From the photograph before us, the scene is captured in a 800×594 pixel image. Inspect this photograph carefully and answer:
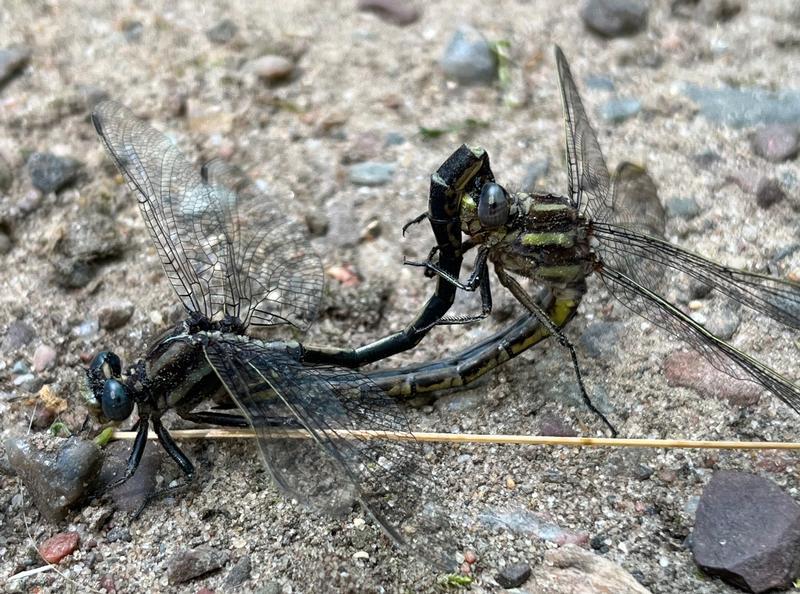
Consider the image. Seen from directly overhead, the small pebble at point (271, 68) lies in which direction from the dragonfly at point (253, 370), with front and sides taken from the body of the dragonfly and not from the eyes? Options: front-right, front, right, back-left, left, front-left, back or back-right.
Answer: back-right

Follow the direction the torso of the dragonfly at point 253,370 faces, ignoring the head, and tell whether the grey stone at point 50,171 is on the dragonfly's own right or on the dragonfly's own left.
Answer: on the dragonfly's own right

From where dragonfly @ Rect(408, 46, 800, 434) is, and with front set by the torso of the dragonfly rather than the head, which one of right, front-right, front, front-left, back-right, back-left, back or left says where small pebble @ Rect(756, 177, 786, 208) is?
back-right

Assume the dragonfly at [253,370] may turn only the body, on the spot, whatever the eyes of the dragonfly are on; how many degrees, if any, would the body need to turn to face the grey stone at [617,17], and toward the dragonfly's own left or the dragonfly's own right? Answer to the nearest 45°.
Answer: approximately 180°

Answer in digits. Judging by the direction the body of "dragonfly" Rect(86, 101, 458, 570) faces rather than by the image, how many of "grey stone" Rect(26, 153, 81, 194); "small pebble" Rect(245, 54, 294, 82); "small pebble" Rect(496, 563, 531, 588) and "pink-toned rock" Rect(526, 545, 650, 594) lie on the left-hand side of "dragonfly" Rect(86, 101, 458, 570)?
2

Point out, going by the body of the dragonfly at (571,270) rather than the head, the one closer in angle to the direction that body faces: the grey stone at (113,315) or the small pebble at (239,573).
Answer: the grey stone

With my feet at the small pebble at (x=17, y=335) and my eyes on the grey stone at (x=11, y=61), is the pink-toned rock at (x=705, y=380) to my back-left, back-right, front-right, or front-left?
back-right

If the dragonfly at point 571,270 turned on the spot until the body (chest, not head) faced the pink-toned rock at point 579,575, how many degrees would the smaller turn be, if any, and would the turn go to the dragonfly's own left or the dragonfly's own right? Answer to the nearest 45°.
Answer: approximately 90° to the dragonfly's own left

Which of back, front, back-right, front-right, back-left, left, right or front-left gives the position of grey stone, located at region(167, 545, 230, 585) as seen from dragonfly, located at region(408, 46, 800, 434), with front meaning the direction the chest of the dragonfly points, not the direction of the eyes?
front-left

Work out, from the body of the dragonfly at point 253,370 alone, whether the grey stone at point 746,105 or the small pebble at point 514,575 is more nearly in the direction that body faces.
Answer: the small pebble

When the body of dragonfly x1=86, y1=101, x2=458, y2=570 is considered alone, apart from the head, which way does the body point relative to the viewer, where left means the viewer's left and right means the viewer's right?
facing the viewer and to the left of the viewer

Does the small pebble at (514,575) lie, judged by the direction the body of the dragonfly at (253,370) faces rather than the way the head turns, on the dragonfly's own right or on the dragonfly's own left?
on the dragonfly's own left

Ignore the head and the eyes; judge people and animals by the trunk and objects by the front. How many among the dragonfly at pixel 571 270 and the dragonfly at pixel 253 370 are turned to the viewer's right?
0

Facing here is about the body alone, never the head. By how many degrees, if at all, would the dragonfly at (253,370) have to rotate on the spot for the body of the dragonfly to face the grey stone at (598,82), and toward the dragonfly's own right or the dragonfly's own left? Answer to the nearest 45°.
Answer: approximately 180°

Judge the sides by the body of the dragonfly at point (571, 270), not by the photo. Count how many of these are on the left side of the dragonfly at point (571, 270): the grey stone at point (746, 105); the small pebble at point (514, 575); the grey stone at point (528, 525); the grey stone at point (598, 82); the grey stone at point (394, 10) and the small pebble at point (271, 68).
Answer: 2

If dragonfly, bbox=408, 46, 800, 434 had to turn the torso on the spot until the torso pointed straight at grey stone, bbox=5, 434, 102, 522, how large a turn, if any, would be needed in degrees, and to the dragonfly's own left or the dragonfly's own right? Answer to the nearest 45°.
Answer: approximately 45° to the dragonfly's own left

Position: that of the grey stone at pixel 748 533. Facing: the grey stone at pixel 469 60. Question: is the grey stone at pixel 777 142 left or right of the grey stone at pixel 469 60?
right

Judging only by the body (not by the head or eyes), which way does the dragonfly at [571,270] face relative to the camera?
to the viewer's left

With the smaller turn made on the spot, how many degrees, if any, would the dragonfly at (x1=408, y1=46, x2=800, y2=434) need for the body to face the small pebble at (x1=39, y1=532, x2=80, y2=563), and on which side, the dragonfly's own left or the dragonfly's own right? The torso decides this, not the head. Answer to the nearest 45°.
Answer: approximately 45° to the dragonfly's own left
